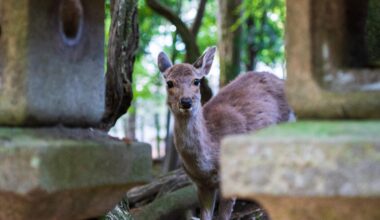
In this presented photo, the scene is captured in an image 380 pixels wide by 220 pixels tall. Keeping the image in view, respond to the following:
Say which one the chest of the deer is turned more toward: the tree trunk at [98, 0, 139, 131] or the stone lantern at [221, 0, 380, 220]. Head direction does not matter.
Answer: the tree trunk

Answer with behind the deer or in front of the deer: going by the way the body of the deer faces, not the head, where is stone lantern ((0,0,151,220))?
in front

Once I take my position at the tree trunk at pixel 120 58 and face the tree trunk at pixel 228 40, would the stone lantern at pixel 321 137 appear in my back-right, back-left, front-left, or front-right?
back-right

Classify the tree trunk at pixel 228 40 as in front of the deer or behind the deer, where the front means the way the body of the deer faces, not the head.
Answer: behind

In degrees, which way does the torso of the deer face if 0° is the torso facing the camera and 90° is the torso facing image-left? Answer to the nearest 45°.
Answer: approximately 45°

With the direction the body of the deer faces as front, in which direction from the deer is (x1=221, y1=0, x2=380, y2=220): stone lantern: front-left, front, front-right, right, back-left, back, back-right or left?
front-left
